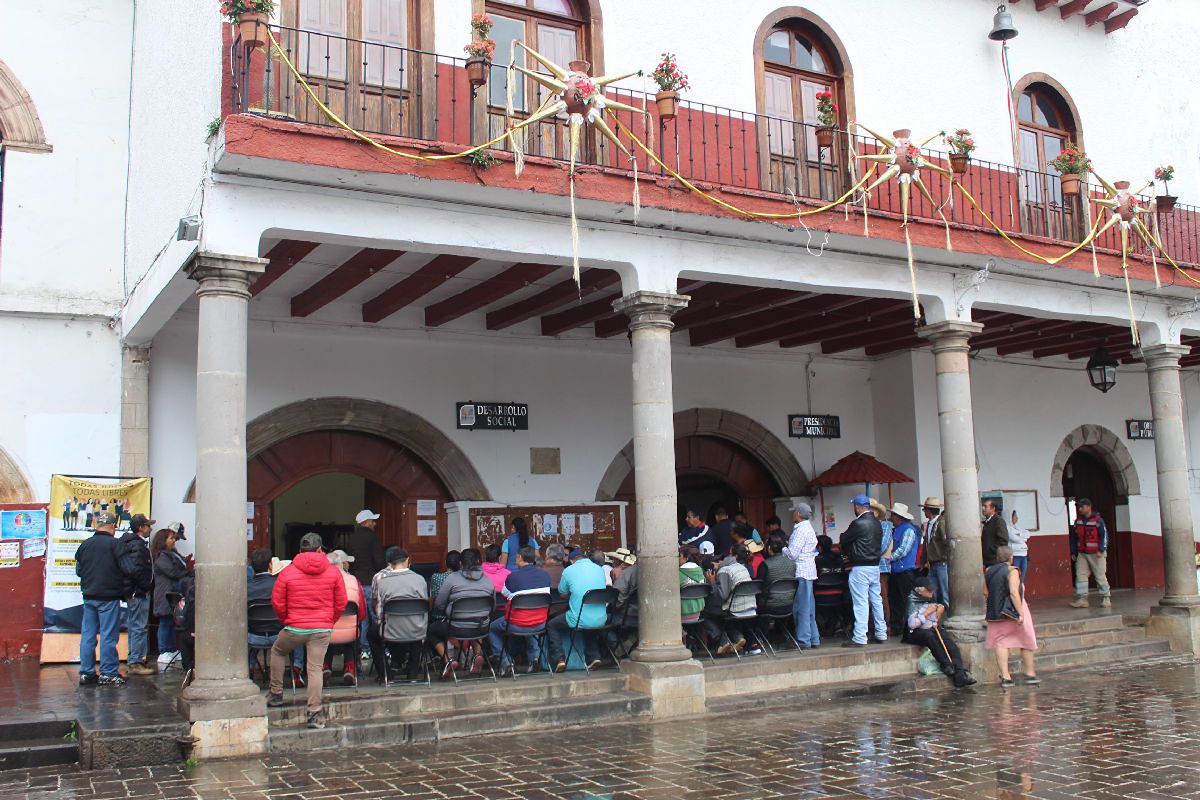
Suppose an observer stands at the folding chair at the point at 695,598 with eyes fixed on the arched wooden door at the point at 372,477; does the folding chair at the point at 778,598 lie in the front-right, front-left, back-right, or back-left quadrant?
back-right

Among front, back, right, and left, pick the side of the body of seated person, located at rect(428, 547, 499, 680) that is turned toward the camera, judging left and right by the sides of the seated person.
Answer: back

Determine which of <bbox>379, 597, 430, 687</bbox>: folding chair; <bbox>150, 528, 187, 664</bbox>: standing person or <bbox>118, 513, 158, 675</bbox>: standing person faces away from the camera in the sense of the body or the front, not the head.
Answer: the folding chair

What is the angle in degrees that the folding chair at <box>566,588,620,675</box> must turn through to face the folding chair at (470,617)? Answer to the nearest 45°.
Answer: approximately 90° to its left

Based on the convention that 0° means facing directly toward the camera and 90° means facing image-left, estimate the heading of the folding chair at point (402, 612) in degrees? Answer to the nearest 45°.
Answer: approximately 180°

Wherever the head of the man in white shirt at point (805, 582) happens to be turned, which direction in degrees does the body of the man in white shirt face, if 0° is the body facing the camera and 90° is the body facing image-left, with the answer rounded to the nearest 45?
approximately 135°

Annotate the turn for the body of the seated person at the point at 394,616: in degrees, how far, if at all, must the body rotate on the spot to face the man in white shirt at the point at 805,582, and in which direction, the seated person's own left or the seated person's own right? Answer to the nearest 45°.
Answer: approximately 90° to the seated person's own right

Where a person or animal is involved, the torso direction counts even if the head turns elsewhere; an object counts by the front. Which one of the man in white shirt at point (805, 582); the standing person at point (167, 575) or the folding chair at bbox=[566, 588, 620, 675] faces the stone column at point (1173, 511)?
the standing person

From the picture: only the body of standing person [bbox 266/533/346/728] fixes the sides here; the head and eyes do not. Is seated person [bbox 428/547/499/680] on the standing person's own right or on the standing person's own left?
on the standing person's own right

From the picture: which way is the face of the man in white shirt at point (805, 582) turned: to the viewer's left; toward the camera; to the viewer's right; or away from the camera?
to the viewer's left

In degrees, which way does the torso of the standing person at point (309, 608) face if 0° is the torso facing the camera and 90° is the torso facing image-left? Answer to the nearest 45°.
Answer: approximately 180°
